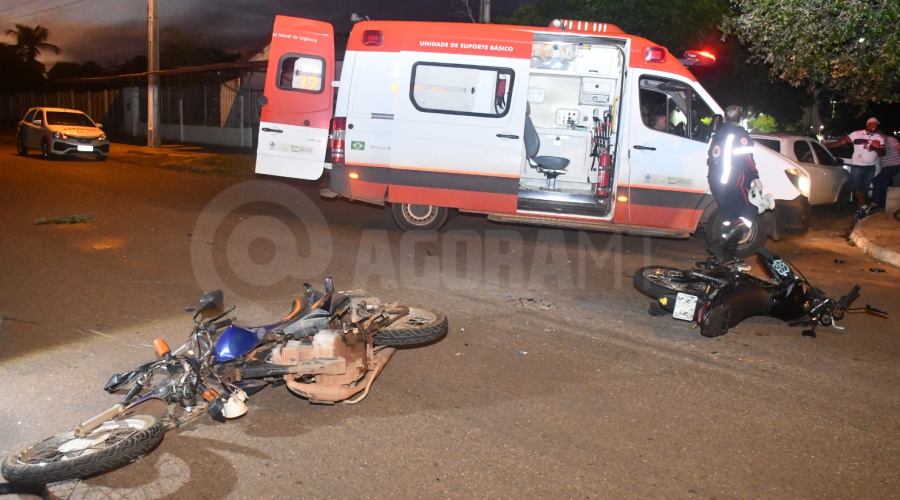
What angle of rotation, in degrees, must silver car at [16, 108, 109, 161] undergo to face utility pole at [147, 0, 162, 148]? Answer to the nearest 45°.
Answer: approximately 90° to its left

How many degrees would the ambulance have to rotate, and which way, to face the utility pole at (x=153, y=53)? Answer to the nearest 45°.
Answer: approximately 135° to its left

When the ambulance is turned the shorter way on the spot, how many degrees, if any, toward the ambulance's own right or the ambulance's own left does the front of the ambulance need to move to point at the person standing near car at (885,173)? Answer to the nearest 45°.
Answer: approximately 45° to the ambulance's own left

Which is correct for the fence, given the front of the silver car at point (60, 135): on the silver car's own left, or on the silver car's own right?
on the silver car's own left

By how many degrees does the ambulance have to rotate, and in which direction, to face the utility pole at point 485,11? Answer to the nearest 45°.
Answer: approximately 90° to its left

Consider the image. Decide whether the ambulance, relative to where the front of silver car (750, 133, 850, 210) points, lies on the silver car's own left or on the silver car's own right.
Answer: on the silver car's own right

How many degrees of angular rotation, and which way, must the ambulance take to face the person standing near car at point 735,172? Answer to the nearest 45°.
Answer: approximately 45° to its right

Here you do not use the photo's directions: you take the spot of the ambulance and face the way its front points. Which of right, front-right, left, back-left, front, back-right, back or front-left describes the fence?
back-left

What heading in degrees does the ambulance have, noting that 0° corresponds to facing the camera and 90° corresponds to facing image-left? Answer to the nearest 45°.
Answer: approximately 270°

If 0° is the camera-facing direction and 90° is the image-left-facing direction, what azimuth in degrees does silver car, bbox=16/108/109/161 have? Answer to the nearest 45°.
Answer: approximately 315°
